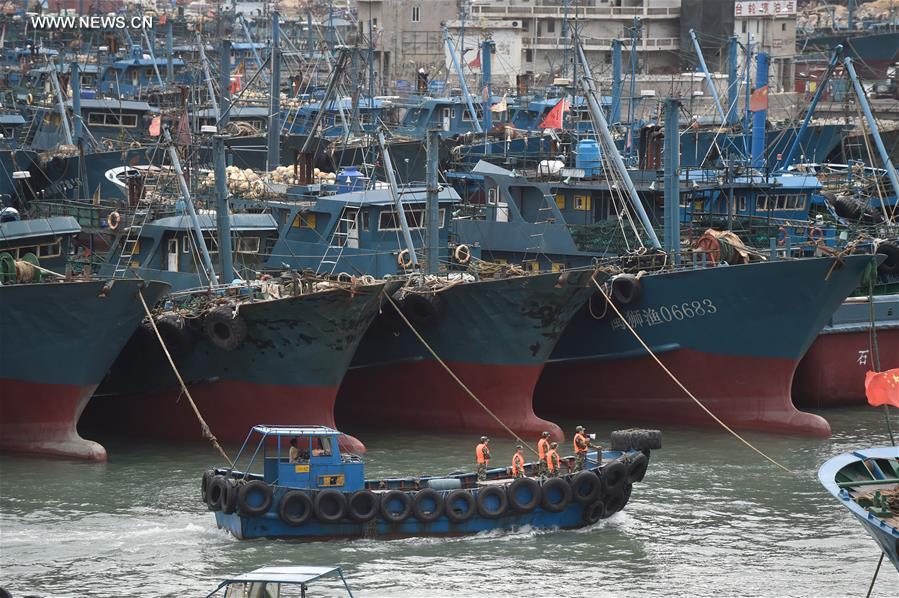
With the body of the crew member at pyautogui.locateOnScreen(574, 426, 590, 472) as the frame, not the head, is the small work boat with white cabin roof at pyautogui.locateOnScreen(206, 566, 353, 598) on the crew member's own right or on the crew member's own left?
on the crew member's own right

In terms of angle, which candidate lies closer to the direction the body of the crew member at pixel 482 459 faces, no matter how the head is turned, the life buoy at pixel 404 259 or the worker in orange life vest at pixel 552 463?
the worker in orange life vest

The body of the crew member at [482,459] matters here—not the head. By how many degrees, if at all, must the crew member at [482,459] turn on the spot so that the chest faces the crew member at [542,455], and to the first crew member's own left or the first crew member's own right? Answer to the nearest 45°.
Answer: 0° — they already face them

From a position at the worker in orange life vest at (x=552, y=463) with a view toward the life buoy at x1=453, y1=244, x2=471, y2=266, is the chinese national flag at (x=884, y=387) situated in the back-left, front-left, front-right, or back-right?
back-right

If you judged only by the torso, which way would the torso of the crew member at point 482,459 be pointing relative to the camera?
to the viewer's right

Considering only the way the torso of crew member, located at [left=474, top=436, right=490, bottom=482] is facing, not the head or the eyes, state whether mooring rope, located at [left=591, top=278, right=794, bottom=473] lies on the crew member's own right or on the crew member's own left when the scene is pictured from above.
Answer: on the crew member's own left

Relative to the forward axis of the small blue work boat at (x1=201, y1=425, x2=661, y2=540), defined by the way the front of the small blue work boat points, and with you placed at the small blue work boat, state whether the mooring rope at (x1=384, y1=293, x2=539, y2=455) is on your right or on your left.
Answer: on your left

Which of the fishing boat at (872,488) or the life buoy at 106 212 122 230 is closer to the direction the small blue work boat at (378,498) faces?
the fishing boat

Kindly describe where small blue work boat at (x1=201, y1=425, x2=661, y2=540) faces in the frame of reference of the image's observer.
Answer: facing to the right of the viewer
